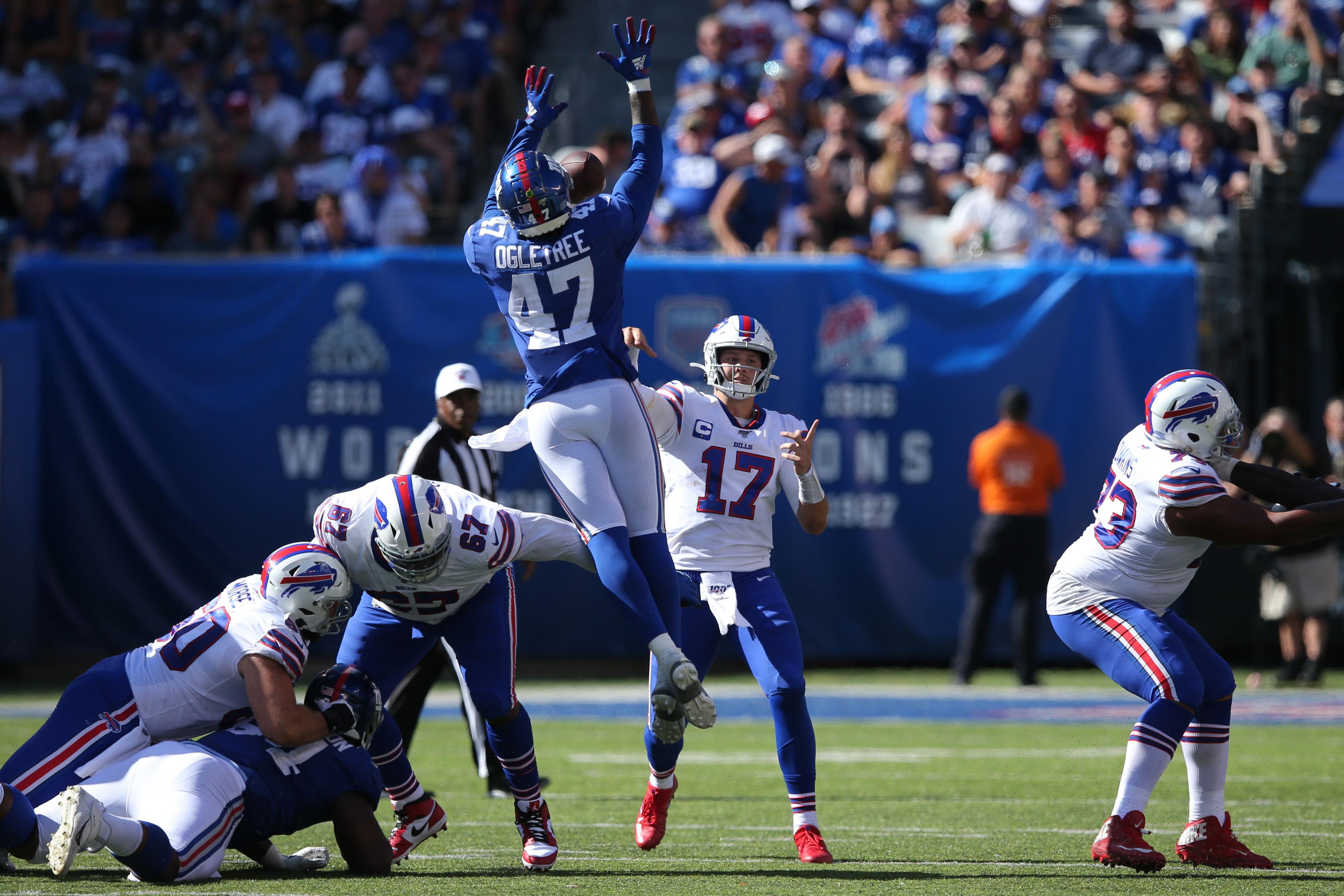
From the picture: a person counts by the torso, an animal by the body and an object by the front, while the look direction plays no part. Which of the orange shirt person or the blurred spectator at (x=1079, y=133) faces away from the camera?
the orange shirt person

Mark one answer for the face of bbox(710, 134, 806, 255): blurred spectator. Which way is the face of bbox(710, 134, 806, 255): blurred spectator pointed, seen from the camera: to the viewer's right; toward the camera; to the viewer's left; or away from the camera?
toward the camera

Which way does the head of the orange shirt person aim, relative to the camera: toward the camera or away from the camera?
away from the camera

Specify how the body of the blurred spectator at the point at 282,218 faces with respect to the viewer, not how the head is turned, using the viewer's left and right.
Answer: facing the viewer

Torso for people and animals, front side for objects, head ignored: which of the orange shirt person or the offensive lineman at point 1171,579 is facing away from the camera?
the orange shirt person

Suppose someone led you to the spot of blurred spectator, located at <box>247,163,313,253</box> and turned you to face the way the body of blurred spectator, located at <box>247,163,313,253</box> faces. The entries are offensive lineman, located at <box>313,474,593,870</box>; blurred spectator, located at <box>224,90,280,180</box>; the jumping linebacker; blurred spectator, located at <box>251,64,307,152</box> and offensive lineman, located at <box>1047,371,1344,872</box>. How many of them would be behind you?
2

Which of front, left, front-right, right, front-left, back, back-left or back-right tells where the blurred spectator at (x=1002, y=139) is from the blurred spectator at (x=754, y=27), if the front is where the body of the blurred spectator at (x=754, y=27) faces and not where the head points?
front-left

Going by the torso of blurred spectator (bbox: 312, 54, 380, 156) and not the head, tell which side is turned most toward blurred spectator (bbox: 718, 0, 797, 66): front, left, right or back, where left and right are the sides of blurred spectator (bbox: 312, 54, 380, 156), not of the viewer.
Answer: left

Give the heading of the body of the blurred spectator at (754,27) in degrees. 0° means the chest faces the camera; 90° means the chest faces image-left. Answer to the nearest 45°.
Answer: approximately 0°

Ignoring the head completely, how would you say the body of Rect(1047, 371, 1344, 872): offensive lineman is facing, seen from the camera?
to the viewer's right

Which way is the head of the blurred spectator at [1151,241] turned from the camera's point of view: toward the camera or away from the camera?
toward the camera

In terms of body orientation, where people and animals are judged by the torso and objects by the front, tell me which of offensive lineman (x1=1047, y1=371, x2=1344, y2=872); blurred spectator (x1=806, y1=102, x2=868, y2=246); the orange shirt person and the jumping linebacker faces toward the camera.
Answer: the blurred spectator

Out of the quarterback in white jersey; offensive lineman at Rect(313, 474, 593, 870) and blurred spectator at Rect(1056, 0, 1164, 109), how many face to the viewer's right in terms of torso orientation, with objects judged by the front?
0

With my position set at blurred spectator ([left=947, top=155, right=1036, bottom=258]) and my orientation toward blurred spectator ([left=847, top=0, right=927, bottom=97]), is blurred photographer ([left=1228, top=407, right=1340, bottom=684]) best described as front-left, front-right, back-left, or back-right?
back-right

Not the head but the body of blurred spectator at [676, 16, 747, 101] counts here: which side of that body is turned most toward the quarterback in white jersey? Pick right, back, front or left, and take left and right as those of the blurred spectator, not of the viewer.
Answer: front

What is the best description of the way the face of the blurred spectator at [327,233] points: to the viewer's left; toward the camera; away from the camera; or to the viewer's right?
toward the camera

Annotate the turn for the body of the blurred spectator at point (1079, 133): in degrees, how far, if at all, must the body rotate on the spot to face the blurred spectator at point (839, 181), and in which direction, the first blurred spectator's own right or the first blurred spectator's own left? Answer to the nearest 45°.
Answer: approximately 45° to the first blurred spectator's own right

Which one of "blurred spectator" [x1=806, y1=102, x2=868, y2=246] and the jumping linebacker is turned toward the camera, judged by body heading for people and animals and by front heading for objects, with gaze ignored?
the blurred spectator

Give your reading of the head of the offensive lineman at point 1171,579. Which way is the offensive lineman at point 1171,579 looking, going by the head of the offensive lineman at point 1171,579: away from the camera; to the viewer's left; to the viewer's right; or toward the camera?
to the viewer's right

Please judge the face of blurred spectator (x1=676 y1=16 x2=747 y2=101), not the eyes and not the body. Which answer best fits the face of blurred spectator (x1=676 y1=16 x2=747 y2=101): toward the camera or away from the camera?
toward the camera

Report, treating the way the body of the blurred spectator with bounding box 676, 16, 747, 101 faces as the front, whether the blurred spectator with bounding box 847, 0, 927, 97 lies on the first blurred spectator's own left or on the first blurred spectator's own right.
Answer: on the first blurred spectator's own left

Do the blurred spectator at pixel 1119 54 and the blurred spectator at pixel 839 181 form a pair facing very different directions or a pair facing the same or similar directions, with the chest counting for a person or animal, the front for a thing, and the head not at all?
same or similar directions
